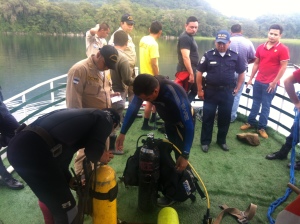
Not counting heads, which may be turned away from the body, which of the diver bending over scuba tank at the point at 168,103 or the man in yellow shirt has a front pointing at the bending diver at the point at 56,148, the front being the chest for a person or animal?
the diver bending over scuba tank at the point at 168,103

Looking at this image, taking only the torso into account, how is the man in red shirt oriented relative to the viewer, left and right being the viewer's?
facing the viewer and to the left of the viewer

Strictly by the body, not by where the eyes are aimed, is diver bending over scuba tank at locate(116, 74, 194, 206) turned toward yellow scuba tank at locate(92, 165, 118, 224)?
yes

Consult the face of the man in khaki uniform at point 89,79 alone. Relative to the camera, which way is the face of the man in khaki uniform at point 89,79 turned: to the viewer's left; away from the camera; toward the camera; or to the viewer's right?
to the viewer's right

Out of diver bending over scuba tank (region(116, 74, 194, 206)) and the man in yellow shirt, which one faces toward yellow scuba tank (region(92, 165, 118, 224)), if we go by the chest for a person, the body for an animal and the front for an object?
the diver bending over scuba tank

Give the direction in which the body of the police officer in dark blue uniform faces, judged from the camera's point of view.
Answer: toward the camera

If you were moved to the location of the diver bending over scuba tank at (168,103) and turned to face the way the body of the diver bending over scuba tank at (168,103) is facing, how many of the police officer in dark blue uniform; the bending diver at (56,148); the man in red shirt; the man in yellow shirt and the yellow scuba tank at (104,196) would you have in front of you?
2
